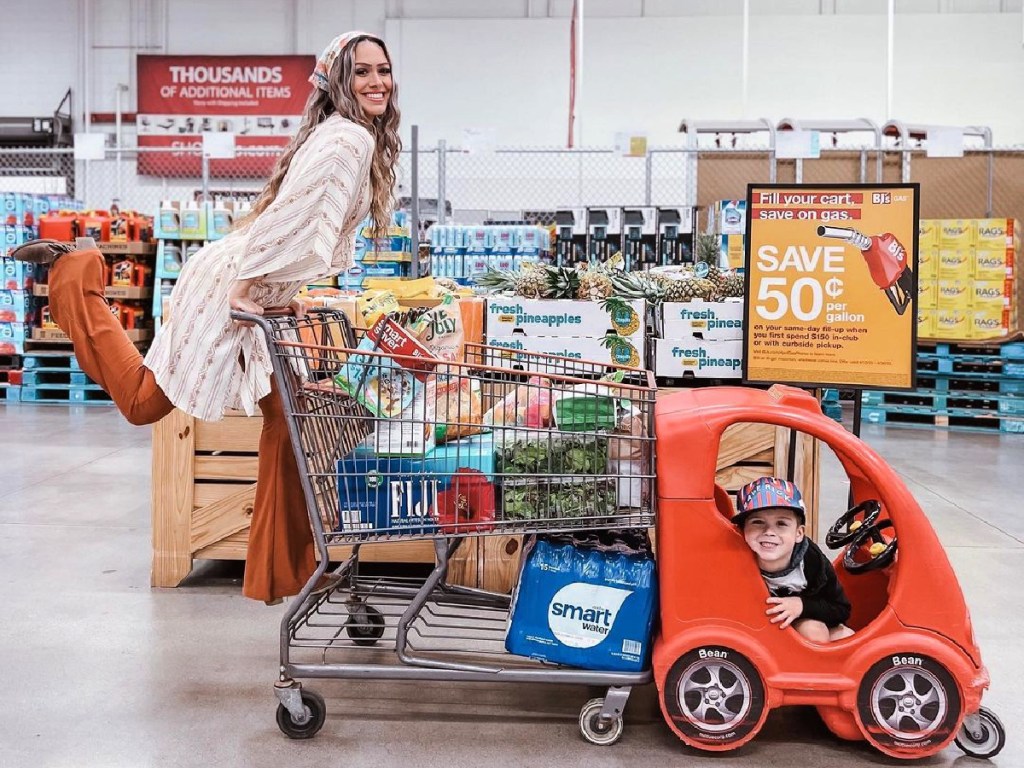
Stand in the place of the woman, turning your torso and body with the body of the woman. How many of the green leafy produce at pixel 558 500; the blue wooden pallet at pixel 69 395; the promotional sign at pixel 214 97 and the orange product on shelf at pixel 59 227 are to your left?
3

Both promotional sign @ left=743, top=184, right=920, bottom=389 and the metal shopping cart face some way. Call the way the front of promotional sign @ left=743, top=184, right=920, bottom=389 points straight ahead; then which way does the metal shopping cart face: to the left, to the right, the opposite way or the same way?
to the left

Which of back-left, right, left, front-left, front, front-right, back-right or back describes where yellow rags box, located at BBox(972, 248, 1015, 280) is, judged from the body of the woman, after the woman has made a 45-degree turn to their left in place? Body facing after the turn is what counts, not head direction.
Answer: front

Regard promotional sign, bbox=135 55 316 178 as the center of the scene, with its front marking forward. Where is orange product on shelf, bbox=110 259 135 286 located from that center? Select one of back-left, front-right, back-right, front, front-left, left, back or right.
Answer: front

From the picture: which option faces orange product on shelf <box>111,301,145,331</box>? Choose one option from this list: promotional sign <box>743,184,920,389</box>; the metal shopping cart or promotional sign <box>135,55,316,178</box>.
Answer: promotional sign <box>135,55,316,178</box>

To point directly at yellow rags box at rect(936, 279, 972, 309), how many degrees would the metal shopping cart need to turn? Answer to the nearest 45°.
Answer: approximately 45° to its left

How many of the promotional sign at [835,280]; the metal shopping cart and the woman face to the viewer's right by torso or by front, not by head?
2

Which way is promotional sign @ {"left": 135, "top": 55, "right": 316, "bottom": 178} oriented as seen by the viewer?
toward the camera

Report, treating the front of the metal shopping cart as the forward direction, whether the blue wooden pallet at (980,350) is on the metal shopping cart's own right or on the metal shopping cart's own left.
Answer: on the metal shopping cart's own left

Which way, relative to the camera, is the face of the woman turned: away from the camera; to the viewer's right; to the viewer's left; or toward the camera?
toward the camera

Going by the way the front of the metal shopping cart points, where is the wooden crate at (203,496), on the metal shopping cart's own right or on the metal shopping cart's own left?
on the metal shopping cart's own left

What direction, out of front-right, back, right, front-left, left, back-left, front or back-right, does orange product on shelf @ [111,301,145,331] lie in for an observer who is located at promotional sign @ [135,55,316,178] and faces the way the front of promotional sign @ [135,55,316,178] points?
front

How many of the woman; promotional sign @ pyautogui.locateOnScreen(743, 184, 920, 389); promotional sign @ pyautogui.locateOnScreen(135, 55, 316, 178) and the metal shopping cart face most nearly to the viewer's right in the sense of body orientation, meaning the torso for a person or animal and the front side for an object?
2

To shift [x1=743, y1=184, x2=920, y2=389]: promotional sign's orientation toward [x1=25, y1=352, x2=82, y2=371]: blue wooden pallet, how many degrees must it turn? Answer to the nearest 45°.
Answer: approximately 135° to its right

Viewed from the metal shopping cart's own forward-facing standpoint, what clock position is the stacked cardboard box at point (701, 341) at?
The stacked cardboard box is roughly at 10 o'clock from the metal shopping cart.

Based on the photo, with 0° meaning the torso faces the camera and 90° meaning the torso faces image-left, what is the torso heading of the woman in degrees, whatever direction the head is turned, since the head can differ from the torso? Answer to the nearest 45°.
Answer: approximately 270°

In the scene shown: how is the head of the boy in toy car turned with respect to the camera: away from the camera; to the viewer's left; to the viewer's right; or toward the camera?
toward the camera

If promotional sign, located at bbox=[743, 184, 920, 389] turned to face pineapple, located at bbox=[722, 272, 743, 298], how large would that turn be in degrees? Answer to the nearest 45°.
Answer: approximately 135° to its right

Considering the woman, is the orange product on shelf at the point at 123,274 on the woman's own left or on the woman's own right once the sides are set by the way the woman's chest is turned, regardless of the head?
on the woman's own left
